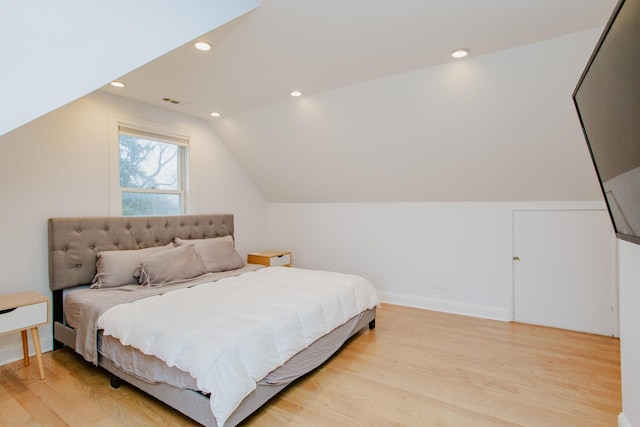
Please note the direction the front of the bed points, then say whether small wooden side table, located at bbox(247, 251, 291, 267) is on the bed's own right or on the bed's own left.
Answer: on the bed's own left

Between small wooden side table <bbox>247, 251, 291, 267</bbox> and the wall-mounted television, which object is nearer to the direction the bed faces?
the wall-mounted television

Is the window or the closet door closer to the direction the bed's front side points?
the closet door

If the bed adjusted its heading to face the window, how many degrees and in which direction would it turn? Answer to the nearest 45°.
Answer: approximately 135° to its left

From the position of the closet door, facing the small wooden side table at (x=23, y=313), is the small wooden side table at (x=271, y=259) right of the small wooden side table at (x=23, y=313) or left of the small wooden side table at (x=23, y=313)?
right

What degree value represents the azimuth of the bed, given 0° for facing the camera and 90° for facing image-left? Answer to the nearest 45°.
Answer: approximately 315°

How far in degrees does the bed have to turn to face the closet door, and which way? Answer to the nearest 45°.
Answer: approximately 45° to its left

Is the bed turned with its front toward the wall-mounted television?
yes
